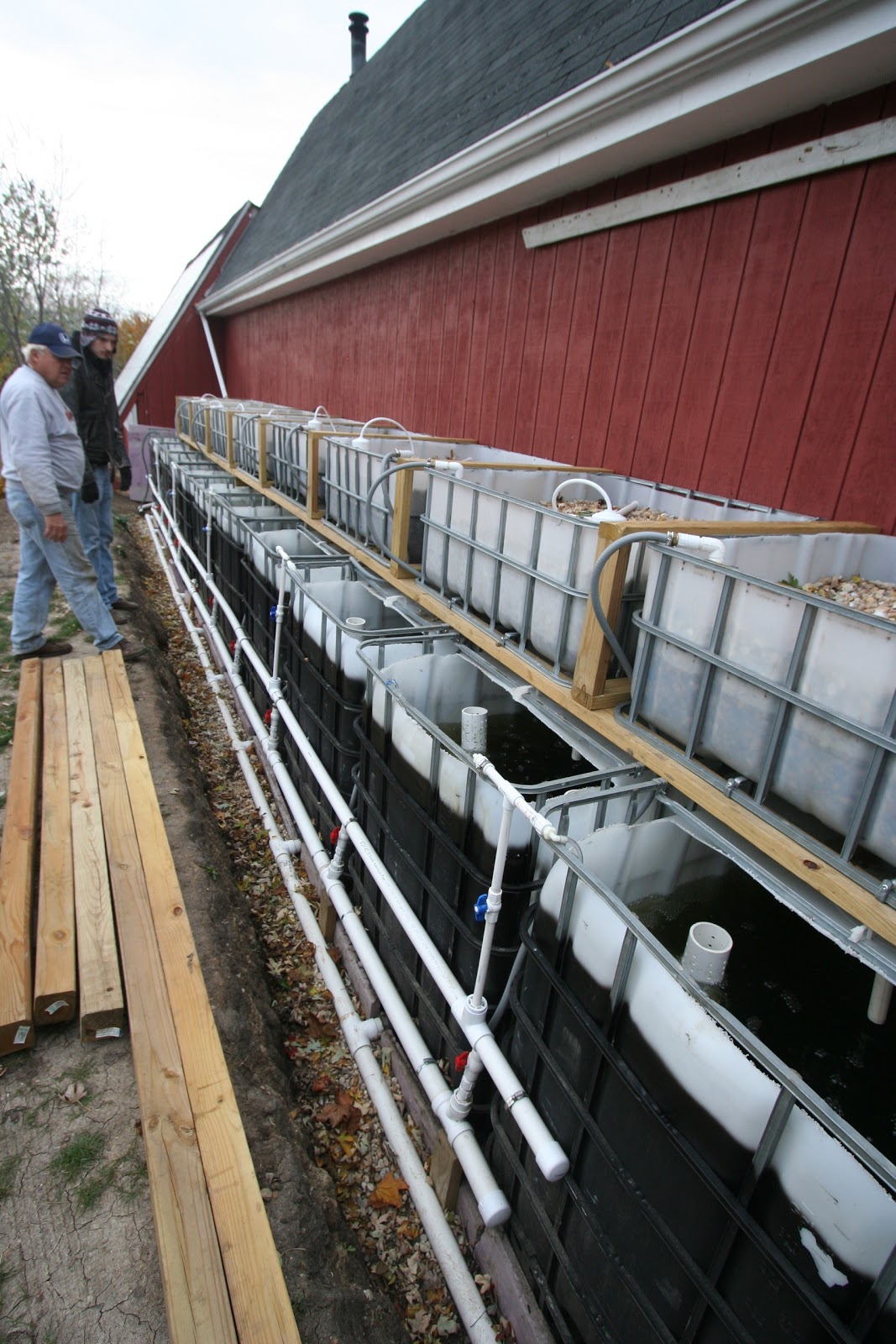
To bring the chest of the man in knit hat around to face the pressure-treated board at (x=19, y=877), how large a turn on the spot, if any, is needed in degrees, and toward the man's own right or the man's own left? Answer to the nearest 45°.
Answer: approximately 45° to the man's own right

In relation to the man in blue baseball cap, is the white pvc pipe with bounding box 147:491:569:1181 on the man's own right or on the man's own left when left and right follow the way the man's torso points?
on the man's own right

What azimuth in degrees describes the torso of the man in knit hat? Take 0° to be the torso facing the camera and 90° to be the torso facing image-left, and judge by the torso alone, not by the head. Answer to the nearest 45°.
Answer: approximately 315°

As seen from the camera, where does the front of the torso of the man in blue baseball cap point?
to the viewer's right

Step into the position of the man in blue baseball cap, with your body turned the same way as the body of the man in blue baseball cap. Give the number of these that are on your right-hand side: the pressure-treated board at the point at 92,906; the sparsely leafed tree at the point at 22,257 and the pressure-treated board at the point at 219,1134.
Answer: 2

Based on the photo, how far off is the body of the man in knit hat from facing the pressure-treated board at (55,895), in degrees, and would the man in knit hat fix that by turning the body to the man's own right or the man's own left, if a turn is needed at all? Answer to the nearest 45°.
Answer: approximately 45° to the man's own right

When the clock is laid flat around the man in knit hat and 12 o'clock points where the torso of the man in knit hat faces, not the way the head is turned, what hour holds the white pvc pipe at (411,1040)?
The white pvc pipe is roughly at 1 o'clock from the man in knit hat.

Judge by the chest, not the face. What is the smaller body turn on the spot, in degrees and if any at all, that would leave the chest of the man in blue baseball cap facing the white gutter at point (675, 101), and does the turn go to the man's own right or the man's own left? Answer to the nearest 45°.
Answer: approximately 45° to the man's own right

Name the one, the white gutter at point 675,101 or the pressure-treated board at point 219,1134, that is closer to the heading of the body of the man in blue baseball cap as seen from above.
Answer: the white gutter

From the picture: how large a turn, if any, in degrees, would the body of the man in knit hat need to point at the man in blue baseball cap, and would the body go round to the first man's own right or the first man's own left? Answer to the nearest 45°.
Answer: approximately 45° to the first man's own right
